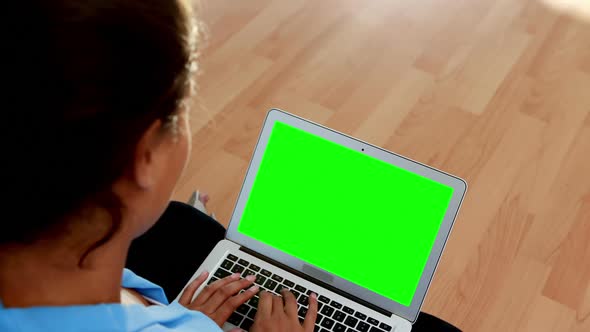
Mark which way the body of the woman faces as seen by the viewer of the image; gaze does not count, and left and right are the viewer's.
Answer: facing away from the viewer and to the right of the viewer

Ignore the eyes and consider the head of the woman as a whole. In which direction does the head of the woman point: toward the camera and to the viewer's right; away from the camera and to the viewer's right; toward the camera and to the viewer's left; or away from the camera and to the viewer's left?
away from the camera and to the viewer's right
